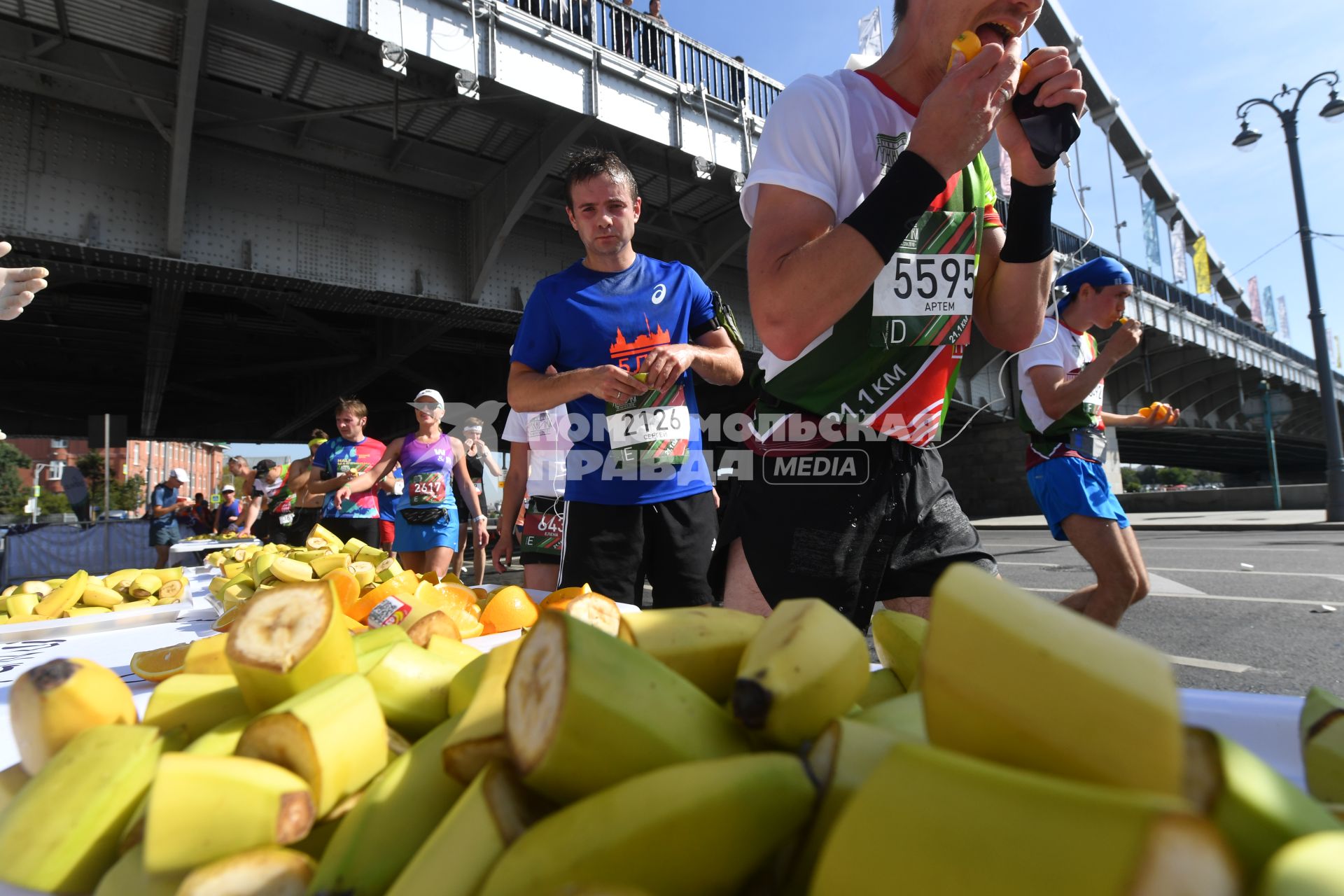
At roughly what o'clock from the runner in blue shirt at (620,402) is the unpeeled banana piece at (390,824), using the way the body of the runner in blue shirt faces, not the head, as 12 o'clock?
The unpeeled banana piece is roughly at 12 o'clock from the runner in blue shirt.

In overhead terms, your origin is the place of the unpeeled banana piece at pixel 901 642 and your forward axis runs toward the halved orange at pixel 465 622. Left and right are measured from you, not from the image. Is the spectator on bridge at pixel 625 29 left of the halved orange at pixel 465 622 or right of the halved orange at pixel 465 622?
right

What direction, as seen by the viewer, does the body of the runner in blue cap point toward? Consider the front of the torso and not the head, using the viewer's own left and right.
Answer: facing to the right of the viewer

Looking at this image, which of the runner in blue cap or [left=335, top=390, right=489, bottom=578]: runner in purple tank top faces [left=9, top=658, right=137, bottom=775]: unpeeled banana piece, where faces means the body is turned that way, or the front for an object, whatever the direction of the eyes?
the runner in purple tank top

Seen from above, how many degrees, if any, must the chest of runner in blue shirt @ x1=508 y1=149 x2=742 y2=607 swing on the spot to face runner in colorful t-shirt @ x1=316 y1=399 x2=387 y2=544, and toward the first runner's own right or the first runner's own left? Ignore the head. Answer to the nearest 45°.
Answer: approximately 135° to the first runner's own right

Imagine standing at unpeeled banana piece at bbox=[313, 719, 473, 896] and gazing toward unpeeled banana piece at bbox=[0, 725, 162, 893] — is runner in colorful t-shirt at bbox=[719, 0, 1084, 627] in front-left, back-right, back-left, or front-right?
back-right

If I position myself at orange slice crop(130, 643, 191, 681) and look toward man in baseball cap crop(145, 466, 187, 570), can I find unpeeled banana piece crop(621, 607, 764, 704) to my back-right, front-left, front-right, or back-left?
back-right

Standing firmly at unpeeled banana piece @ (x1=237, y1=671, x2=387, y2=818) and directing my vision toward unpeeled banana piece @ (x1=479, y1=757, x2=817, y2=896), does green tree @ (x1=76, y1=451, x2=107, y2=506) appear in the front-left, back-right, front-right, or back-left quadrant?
back-left

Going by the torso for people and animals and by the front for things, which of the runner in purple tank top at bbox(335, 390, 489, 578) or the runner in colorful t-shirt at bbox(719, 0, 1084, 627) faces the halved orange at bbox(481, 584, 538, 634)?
the runner in purple tank top at bbox(335, 390, 489, 578)

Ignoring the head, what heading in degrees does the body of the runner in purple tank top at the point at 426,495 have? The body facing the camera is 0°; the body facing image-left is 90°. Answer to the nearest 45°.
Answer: approximately 0°
